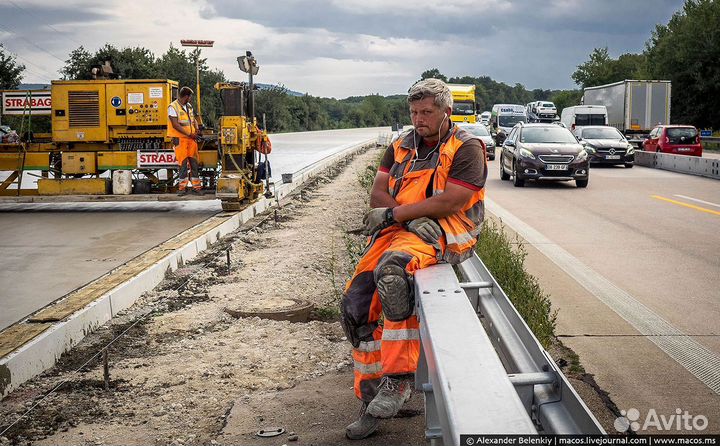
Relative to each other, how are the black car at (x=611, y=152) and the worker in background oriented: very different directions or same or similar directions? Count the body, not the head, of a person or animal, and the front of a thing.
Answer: same or similar directions

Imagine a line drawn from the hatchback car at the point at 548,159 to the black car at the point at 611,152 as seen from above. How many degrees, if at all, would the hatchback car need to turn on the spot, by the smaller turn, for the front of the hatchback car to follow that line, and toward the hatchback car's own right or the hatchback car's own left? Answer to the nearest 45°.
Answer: approximately 135° to the hatchback car's own left

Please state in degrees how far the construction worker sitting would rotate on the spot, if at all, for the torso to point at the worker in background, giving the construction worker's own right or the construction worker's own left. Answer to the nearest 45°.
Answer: approximately 135° to the construction worker's own right

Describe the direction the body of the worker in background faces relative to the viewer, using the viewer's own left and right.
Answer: facing the viewer and to the right of the viewer

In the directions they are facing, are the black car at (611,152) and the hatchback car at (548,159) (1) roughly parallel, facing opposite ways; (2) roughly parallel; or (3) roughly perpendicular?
roughly parallel

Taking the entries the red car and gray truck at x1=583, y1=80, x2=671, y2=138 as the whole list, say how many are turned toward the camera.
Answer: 0

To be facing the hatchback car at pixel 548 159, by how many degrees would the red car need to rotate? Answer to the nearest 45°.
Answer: approximately 135° to its left

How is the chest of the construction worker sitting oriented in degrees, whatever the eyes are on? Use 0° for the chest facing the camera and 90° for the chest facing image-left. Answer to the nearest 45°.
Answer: approximately 45°
